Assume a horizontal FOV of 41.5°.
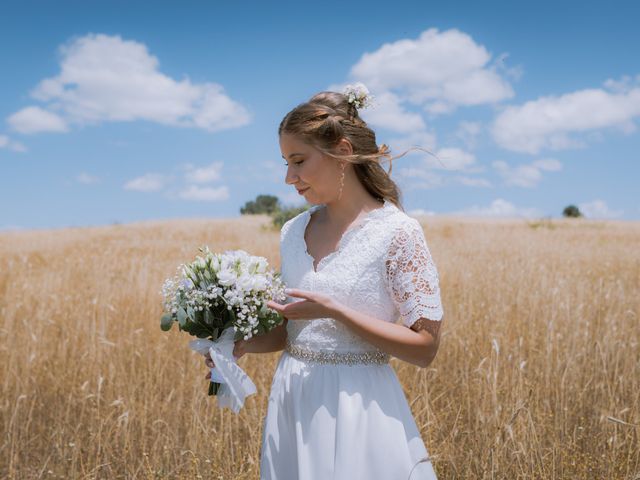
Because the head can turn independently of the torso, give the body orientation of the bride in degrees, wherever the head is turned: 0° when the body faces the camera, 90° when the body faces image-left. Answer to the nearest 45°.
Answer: approximately 45°

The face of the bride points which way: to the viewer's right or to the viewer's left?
to the viewer's left
